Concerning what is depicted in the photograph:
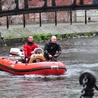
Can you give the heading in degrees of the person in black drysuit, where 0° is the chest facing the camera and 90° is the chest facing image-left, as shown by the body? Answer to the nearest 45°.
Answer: approximately 315°

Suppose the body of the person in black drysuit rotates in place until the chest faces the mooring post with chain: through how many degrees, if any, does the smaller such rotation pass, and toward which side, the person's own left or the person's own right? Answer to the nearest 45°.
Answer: approximately 45° to the person's own right

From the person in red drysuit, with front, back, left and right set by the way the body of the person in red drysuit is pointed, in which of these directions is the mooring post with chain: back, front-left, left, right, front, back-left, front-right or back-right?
front-right
